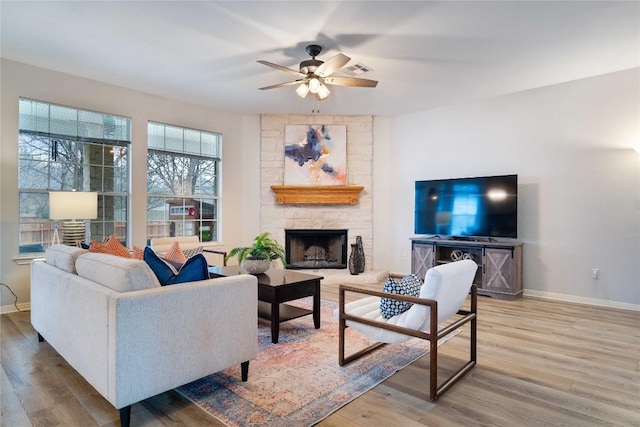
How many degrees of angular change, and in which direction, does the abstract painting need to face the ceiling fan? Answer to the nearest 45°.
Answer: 0° — it already faces it

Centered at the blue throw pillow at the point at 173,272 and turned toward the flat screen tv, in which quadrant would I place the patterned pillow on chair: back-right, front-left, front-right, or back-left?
front-right

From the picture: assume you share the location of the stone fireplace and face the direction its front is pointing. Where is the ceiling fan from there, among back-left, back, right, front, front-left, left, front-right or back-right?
front

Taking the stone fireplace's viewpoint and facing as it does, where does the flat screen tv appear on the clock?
The flat screen tv is roughly at 10 o'clock from the stone fireplace.

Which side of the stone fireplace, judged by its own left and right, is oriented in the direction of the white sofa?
front

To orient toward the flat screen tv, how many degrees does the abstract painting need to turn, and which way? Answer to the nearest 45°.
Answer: approximately 45° to its left

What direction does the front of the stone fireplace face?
toward the camera

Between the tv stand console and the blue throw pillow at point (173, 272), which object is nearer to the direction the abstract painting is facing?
the blue throw pillow

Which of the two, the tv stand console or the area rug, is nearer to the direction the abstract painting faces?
the area rug

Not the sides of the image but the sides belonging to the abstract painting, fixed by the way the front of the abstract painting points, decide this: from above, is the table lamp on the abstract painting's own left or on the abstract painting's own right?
on the abstract painting's own right

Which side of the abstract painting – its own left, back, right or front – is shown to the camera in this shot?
front

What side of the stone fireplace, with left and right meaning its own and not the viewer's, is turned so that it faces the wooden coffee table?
front

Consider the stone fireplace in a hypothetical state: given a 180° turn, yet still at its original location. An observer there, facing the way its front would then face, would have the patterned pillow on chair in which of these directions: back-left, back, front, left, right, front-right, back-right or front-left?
back

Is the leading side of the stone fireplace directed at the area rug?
yes

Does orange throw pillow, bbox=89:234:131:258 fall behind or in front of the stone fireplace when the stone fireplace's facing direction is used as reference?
in front

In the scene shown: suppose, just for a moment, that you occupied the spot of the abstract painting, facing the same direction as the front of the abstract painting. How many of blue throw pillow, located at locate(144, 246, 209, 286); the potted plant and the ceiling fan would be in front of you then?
3

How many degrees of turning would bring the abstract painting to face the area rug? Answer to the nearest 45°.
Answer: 0° — it already faces it

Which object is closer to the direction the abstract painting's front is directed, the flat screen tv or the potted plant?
the potted plant

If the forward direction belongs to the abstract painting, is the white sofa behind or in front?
in front

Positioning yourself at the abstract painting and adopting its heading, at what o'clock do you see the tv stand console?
The tv stand console is roughly at 10 o'clock from the abstract painting.

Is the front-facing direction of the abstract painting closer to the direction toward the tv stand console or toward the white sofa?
the white sofa

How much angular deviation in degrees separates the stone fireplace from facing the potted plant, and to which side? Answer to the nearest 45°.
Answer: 0° — it already faces it
